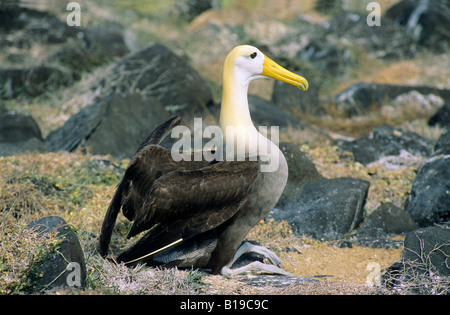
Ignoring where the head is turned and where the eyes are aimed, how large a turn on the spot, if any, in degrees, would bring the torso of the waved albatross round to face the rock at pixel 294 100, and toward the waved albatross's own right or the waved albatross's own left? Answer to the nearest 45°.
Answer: approximately 90° to the waved albatross's own left

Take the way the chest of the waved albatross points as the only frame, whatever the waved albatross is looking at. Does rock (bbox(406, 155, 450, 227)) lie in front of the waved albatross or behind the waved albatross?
in front

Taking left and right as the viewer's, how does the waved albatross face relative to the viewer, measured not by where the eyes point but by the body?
facing to the right of the viewer

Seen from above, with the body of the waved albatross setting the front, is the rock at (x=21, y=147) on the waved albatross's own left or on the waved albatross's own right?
on the waved albatross's own left

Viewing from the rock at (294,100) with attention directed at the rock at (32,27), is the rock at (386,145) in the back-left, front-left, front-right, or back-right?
back-left

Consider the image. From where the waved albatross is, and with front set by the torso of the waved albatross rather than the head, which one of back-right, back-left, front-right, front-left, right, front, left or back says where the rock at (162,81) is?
left

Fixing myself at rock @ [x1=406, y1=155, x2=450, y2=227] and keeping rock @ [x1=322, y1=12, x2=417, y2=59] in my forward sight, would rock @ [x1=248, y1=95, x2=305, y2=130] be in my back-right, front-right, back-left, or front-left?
front-left

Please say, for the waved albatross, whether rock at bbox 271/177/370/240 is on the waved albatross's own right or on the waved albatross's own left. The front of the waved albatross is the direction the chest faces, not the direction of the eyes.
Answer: on the waved albatross's own left

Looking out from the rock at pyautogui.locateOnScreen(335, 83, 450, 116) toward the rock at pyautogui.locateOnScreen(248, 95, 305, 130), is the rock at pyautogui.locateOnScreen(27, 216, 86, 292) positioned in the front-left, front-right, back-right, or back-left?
front-left

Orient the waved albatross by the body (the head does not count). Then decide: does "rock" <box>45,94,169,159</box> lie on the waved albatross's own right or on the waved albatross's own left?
on the waved albatross's own left
